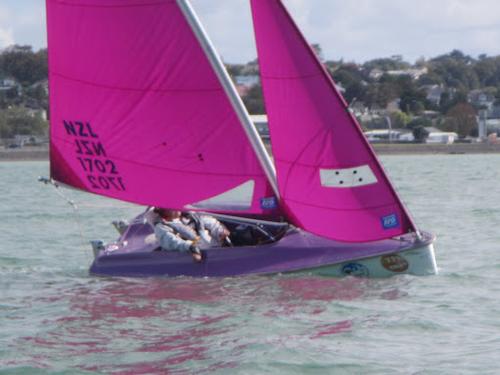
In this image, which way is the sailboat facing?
to the viewer's right
